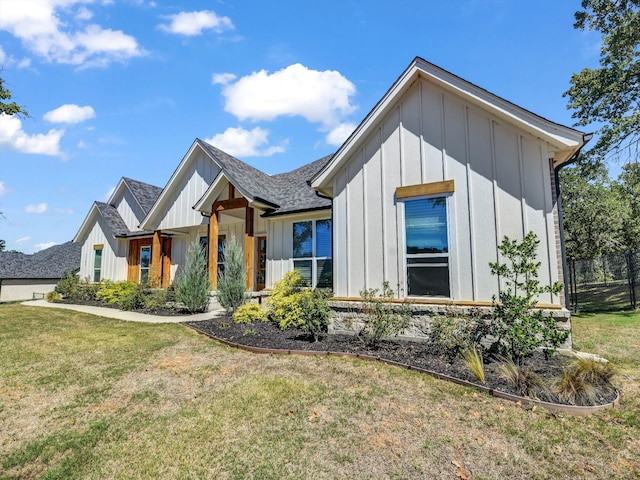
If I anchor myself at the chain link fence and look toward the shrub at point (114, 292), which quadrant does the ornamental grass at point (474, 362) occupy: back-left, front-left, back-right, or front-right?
front-left

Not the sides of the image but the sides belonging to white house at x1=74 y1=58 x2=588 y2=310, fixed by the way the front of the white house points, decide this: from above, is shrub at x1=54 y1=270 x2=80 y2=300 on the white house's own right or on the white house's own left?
on the white house's own right

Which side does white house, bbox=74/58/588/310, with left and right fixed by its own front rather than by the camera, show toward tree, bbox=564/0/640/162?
back

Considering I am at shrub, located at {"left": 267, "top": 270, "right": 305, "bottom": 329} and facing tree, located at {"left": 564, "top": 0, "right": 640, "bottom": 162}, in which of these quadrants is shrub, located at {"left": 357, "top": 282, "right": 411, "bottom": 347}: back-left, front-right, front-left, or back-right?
front-right

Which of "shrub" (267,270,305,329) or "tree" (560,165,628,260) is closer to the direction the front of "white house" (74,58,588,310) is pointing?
the shrub

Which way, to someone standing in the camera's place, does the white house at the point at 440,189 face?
facing the viewer and to the left of the viewer

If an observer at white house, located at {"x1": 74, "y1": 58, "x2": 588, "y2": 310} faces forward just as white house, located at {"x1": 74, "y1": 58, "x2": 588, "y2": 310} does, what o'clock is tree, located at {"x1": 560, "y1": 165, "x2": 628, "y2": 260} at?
The tree is roughly at 6 o'clock from the white house.
